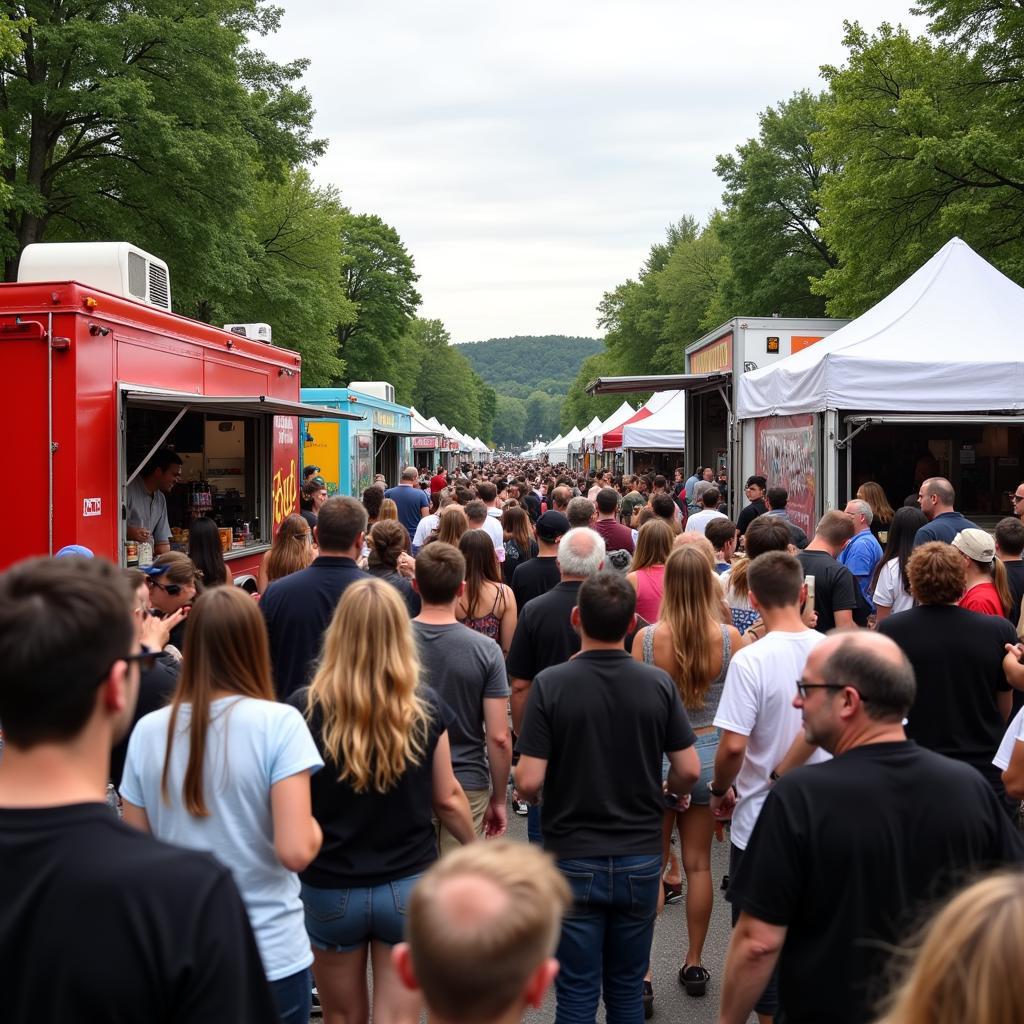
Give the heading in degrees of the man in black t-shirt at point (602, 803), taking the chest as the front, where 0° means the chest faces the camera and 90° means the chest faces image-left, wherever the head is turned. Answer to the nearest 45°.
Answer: approximately 180°

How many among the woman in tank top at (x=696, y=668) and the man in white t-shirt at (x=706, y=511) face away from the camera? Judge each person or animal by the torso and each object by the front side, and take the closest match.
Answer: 2

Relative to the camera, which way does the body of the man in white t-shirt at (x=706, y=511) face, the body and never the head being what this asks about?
away from the camera

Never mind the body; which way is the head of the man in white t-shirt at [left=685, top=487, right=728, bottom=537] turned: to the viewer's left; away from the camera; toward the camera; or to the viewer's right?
away from the camera

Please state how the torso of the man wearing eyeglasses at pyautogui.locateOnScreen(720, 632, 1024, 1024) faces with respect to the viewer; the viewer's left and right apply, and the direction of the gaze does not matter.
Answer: facing away from the viewer and to the left of the viewer

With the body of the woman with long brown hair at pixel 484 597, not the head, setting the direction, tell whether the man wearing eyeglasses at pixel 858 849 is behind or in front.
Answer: behind

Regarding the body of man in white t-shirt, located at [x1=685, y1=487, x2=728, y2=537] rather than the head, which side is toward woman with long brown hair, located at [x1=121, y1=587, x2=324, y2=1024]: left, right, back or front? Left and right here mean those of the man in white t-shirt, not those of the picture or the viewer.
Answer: back

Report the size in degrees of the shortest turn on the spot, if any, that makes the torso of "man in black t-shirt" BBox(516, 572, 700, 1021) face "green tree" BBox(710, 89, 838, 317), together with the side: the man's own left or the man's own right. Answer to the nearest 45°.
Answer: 0° — they already face it

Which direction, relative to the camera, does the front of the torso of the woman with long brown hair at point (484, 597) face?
away from the camera

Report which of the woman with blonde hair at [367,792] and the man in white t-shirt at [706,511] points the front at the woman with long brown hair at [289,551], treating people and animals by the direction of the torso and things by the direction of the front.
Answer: the woman with blonde hair

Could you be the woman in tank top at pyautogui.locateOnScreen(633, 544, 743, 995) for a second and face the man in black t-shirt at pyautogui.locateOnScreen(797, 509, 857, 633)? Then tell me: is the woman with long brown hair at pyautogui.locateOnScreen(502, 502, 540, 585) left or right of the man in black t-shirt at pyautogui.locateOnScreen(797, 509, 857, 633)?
left

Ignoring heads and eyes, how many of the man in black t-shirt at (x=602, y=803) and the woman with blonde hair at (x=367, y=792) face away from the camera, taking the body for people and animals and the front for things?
2

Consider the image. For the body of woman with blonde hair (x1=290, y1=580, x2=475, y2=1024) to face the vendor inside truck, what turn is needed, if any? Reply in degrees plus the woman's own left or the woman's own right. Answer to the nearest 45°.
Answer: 0° — they already face them

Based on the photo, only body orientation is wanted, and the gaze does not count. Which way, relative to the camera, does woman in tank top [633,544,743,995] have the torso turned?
away from the camera

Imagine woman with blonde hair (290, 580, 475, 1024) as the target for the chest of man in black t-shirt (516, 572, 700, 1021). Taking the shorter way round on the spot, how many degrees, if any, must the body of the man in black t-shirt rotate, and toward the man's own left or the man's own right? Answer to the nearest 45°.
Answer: approximately 135° to the man's own left
